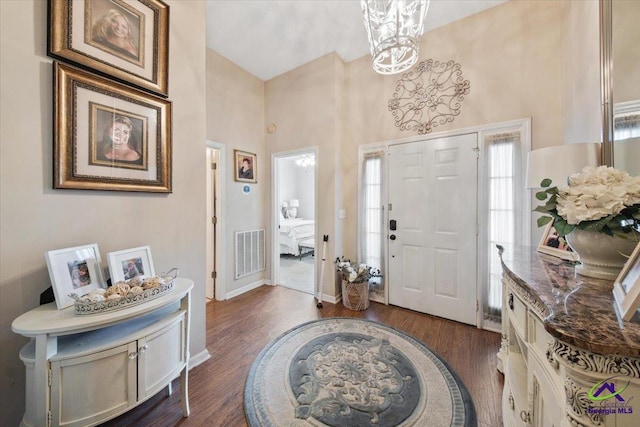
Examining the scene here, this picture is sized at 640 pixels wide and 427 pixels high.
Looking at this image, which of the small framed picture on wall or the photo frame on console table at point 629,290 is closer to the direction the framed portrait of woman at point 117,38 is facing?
the photo frame on console table

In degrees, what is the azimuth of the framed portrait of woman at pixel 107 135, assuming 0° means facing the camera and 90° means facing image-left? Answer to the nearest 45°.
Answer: approximately 315°

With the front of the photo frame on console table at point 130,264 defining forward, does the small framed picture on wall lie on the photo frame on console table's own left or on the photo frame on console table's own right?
on the photo frame on console table's own left

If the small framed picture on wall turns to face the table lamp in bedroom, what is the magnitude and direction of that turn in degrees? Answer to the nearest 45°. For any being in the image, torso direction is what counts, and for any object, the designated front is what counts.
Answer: approximately 135° to its left

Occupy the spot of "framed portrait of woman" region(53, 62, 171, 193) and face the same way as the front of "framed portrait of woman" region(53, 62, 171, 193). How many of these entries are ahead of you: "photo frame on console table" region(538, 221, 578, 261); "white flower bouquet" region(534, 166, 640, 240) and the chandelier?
3

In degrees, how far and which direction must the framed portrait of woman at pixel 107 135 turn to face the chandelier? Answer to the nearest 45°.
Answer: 0° — it already faces it

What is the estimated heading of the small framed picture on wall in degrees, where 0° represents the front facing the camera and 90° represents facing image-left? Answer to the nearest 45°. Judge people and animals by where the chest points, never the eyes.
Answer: approximately 315°
